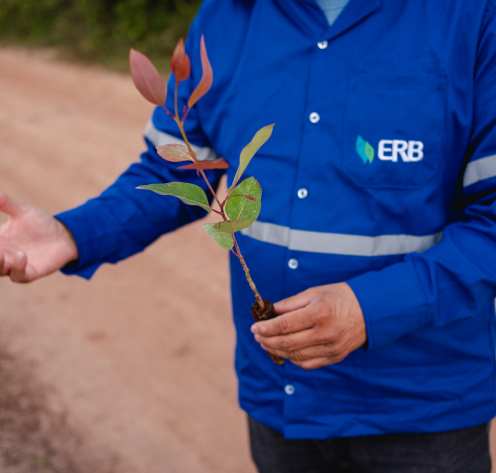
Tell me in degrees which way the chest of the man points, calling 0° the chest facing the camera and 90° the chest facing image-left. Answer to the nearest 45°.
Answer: approximately 45°
